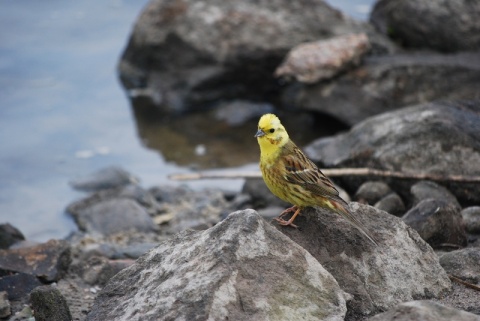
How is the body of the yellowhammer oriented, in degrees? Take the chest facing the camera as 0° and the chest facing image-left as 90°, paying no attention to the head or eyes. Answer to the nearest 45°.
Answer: approximately 90°

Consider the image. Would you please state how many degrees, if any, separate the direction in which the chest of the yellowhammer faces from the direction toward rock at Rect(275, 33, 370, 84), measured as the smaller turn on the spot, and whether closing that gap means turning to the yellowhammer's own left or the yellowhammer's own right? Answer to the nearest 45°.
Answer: approximately 90° to the yellowhammer's own right

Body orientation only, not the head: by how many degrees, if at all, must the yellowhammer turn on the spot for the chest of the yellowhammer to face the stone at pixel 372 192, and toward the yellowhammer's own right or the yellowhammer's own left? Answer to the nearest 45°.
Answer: approximately 135° to the yellowhammer's own right

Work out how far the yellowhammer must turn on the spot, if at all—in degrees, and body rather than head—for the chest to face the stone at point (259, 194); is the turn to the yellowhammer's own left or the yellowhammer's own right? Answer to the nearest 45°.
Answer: approximately 90° to the yellowhammer's own right

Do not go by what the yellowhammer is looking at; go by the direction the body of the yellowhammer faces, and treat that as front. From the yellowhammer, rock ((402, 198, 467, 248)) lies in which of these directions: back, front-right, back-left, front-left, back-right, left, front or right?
back

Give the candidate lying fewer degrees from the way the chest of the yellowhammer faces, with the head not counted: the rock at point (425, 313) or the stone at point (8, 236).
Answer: the stone
